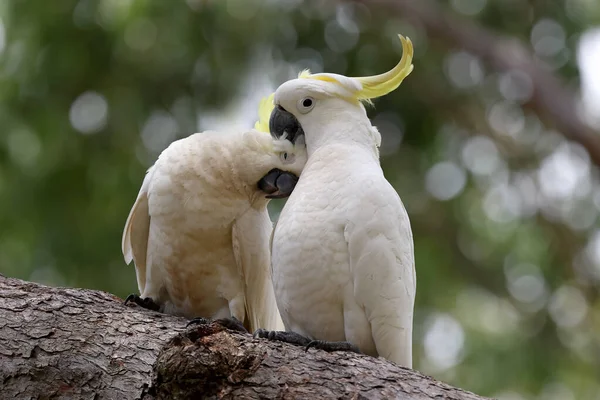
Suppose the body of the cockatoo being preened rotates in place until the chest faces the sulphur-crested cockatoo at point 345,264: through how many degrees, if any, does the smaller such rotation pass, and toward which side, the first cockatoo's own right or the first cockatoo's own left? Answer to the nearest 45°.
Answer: approximately 45° to the first cockatoo's own left

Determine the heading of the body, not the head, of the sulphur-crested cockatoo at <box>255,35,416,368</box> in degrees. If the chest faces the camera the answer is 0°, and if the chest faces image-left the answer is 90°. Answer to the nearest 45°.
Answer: approximately 45°
